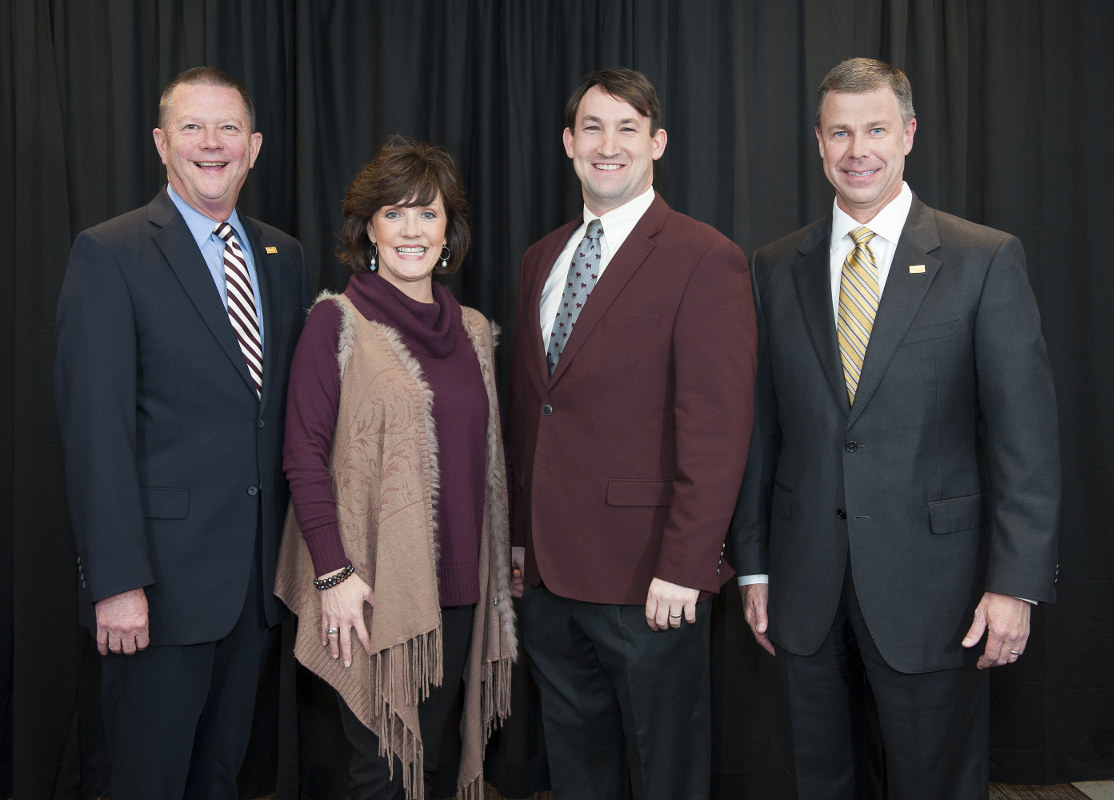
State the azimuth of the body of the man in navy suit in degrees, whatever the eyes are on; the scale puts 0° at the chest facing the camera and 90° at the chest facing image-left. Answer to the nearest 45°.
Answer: approximately 315°

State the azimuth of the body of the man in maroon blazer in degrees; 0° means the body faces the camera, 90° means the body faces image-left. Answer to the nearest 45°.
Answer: approximately 45°
